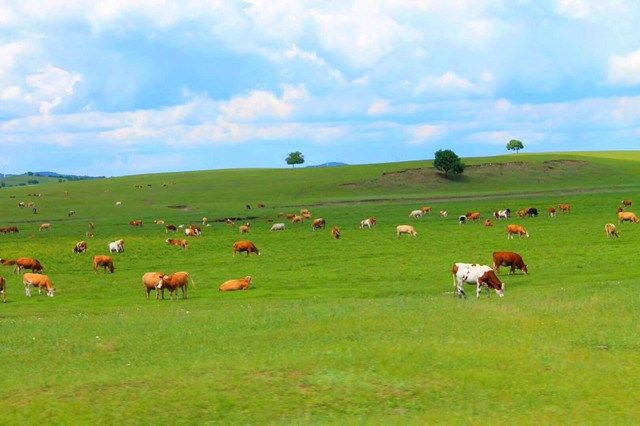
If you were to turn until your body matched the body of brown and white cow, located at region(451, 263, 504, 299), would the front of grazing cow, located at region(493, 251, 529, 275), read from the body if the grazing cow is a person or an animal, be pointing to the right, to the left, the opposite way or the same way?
the same way

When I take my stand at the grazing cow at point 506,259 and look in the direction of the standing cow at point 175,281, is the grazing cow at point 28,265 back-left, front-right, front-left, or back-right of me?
front-right

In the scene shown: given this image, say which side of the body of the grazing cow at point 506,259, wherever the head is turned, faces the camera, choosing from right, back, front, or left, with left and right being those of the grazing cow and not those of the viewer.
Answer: right

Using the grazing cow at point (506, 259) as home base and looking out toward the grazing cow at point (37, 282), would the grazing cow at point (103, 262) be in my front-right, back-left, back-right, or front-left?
front-right

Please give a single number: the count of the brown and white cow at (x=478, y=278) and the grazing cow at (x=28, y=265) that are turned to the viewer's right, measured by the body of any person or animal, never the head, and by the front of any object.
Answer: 2

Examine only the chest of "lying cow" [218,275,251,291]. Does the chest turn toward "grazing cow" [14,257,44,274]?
no

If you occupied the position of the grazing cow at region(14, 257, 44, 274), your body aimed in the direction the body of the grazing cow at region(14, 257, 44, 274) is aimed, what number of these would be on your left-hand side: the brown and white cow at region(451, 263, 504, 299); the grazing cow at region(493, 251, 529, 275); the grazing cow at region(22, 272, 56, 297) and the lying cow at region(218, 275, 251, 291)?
0

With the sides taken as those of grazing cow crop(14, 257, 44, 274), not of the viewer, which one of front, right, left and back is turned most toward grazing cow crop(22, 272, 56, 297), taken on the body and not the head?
right

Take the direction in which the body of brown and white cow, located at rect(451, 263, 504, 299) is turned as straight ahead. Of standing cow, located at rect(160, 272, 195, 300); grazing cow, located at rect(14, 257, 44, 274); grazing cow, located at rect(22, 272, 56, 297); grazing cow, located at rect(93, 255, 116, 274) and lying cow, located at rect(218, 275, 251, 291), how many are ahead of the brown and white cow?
0

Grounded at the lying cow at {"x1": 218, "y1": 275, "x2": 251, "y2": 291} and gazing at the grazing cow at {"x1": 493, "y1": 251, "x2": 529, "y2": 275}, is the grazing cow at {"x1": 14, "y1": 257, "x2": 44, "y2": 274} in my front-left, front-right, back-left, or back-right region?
back-left

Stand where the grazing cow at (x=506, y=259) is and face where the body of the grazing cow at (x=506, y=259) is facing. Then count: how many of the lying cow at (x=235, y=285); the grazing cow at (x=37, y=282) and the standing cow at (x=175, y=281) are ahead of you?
0

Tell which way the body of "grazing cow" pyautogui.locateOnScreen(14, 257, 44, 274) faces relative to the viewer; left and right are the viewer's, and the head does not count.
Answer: facing to the right of the viewer

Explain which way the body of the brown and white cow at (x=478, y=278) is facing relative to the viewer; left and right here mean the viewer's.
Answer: facing to the right of the viewer
